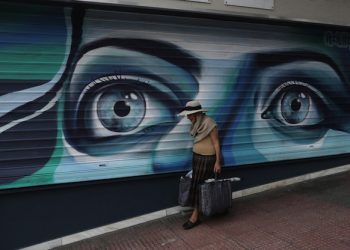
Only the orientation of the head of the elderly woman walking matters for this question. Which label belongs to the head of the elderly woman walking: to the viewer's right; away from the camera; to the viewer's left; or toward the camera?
to the viewer's left

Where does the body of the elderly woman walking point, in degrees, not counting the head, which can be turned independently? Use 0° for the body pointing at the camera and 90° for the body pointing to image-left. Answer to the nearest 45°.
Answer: approximately 45°
